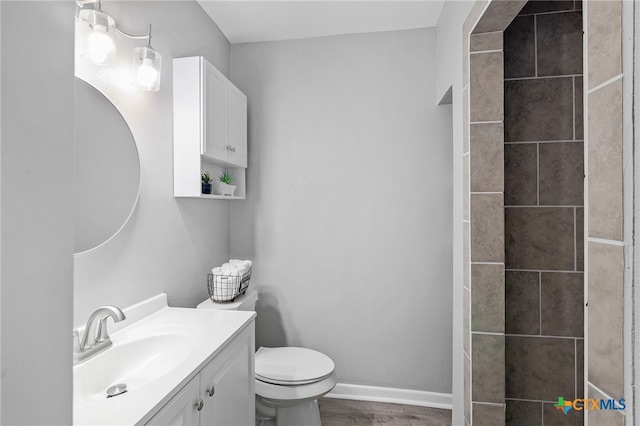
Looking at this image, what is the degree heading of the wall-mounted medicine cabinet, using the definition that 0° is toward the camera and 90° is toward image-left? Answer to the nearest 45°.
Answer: approximately 315°

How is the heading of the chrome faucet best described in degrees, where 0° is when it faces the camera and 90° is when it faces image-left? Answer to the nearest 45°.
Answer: approximately 315°

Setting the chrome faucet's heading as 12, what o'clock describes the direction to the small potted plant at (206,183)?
The small potted plant is roughly at 9 o'clock from the chrome faucet.

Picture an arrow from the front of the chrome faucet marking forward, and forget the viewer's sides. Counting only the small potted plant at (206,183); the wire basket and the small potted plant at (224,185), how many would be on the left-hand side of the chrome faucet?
3
